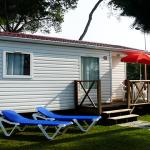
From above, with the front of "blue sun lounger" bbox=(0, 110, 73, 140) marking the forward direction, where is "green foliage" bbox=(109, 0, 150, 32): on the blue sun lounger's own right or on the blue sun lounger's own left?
on the blue sun lounger's own left

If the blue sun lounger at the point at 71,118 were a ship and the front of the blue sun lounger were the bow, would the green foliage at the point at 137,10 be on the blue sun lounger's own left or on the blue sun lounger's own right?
on the blue sun lounger's own left

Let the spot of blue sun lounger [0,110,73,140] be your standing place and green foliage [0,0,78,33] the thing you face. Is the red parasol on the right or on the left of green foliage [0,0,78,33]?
right

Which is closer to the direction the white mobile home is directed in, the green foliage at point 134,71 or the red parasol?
the red parasol

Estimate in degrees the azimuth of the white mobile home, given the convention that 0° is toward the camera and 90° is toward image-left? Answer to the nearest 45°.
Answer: approximately 315°

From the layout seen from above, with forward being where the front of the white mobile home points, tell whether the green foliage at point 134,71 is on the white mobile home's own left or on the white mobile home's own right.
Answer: on the white mobile home's own left
